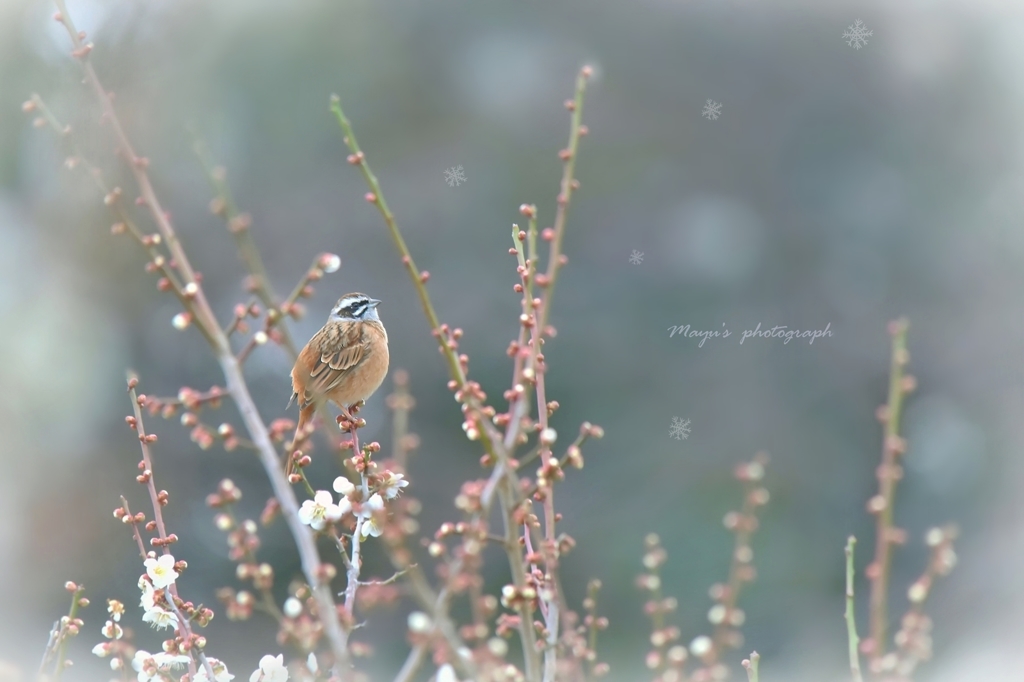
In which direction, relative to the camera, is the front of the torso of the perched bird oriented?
to the viewer's right
